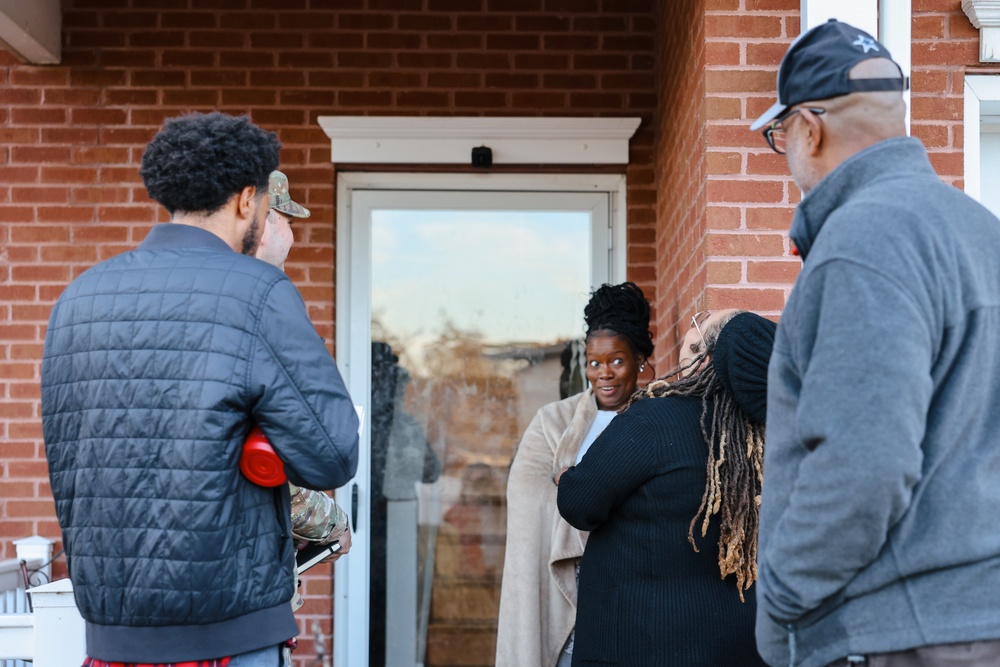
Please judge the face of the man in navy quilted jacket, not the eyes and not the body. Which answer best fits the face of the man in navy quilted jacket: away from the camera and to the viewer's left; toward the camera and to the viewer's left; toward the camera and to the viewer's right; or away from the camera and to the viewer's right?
away from the camera and to the viewer's right

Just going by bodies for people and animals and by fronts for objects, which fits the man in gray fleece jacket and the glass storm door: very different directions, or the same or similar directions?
very different directions

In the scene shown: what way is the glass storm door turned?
toward the camera

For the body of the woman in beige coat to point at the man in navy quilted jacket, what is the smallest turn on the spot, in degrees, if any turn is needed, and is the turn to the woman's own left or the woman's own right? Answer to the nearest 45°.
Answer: approximately 45° to the woman's own right

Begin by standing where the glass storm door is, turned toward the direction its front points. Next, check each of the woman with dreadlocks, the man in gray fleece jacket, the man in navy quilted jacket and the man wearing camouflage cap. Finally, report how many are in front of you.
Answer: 4

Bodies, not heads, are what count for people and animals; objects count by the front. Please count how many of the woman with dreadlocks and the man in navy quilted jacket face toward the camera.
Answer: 0

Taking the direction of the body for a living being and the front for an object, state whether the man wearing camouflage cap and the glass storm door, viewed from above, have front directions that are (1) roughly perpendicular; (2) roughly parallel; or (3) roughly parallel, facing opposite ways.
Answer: roughly perpendicular

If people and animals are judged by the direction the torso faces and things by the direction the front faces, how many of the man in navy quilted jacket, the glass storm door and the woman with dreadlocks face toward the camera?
1

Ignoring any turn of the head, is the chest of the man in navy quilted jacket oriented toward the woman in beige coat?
yes

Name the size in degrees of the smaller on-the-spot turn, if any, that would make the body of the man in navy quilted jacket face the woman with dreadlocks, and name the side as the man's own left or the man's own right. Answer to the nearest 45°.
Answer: approximately 45° to the man's own right

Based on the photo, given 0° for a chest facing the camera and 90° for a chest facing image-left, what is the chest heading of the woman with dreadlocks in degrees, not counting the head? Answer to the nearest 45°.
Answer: approximately 135°

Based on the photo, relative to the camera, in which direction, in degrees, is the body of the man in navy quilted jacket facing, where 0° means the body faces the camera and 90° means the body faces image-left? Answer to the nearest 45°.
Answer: approximately 225°

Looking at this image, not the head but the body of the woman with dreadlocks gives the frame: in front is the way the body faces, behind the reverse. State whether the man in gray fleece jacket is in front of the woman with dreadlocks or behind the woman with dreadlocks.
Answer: behind

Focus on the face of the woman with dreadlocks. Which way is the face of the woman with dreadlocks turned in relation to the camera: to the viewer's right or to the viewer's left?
to the viewer's left

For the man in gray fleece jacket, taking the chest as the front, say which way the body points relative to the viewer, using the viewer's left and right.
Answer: facing away from the viewer and to the left of the viewer

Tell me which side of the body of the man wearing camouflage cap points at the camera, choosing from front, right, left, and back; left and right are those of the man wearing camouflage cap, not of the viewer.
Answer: right

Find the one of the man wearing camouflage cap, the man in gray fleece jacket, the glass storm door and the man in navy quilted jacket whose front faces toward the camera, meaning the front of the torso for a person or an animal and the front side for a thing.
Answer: the glass storm door

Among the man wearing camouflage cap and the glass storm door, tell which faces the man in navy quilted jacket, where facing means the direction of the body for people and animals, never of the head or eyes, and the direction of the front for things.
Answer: the glass storm door

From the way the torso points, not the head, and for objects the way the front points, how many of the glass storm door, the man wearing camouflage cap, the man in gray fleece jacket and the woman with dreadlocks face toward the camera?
1

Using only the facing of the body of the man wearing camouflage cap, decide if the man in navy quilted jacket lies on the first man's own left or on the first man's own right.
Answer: on the first man's own right
